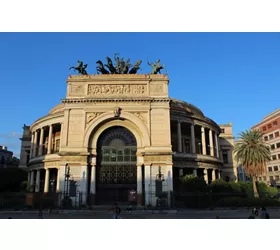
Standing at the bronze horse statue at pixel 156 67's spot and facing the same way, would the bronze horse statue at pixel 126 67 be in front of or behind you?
behind

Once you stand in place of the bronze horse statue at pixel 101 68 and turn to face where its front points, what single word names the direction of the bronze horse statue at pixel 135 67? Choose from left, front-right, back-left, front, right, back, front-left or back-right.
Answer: back-left

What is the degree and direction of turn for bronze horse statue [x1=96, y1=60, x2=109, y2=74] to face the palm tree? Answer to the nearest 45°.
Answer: approximately 135° to its left

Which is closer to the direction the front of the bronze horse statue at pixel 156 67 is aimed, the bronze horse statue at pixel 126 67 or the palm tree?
the palm tree

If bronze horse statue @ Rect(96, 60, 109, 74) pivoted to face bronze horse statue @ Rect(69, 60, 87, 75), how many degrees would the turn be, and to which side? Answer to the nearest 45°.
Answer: approximately 45° to its right

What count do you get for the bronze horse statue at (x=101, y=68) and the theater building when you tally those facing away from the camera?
0

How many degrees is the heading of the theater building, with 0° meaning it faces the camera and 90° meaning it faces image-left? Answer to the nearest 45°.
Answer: approximately 0°

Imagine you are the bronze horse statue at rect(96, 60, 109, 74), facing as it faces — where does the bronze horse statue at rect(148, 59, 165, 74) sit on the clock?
the bronze horse statue at rect(148, 59, 165, 74) is roughly at 8 o'clock from the bronze horse statue at rect(96, 60, 109, 74).

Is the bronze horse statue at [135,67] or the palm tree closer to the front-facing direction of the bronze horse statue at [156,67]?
the palm tree

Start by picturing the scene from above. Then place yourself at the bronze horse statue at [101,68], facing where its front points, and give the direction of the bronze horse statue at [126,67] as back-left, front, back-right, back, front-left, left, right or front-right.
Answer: back-left

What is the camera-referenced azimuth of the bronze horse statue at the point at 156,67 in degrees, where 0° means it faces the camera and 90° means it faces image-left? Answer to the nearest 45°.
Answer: approximately 315°
